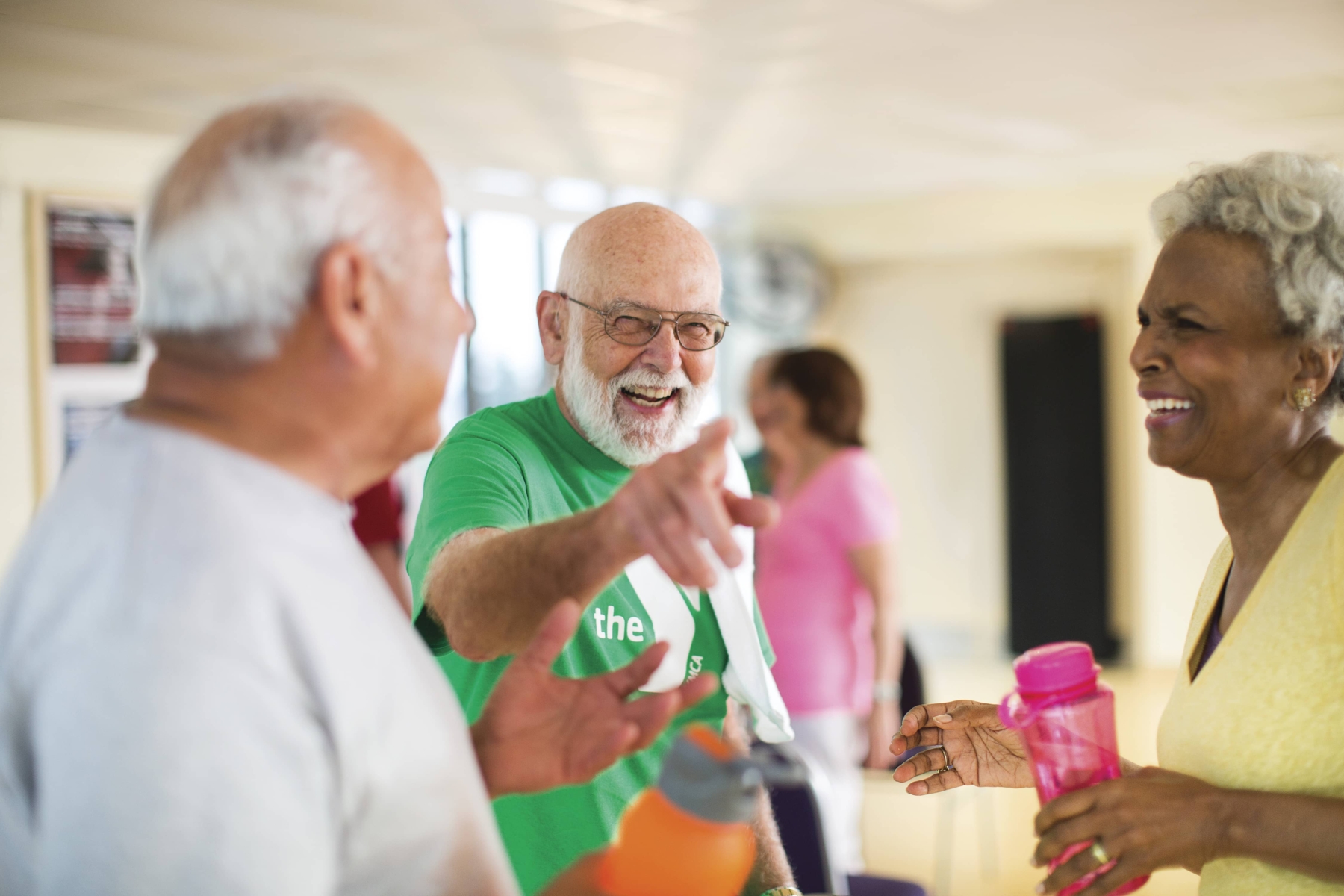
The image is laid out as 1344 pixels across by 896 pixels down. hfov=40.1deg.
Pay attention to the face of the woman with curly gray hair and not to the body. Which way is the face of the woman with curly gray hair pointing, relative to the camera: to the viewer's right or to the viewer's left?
to the viewer's left

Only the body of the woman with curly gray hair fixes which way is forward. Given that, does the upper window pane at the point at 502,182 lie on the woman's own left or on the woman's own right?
on the woman's own right

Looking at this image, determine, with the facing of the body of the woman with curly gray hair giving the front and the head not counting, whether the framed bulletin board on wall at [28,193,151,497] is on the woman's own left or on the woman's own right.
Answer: on the woman's own right

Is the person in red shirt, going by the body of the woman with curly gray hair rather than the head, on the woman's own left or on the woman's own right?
on the woman's own right

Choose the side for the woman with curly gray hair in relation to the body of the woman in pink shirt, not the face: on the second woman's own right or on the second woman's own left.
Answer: on the second woman's own left

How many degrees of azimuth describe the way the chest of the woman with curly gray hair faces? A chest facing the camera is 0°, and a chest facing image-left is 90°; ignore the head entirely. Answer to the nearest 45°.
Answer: approximately 45°

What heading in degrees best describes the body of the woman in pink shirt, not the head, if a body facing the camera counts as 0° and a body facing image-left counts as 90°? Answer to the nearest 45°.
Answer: approximately 45°
